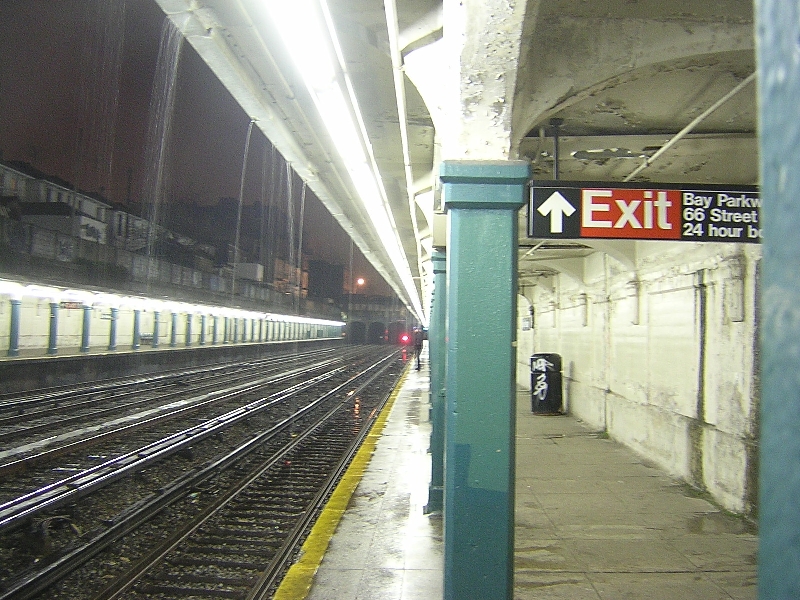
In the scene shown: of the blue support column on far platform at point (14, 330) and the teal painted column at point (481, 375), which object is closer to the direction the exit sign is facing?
the teal painted column

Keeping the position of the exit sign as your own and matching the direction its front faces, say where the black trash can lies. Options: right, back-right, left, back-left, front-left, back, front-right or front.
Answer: back

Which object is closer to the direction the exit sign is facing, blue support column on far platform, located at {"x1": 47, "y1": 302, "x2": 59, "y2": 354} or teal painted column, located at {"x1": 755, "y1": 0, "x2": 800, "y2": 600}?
the teal painted column

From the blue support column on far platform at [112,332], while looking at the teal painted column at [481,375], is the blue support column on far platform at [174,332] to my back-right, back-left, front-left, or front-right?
back-left

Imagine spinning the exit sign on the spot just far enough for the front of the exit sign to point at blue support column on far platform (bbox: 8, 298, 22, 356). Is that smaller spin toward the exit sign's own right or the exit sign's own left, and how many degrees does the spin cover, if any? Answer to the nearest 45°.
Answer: approximately 135° to the exit sign's own right

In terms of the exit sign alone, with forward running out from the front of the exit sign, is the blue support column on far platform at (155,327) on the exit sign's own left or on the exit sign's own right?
on the exit sign's own right

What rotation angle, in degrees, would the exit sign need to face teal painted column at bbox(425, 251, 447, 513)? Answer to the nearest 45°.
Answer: approximately 135° to its right

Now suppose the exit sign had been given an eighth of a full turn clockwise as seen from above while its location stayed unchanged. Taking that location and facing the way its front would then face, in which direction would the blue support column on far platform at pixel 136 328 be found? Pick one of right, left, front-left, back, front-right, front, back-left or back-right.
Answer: right

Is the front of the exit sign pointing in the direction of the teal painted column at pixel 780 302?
yes

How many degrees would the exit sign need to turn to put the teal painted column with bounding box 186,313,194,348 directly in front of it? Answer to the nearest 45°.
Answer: approximately 135° to its right

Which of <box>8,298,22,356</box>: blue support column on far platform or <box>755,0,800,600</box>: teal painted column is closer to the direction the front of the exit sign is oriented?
the teal painted column

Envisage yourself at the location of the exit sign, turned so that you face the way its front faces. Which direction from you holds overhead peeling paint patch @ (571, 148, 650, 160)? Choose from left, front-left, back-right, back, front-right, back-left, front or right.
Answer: back

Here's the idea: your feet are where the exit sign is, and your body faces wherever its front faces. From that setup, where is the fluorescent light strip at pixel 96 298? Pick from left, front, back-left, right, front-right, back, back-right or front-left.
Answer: back-right

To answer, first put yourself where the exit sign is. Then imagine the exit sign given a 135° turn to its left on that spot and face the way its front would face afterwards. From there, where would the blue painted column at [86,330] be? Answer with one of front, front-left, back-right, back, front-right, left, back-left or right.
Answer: left

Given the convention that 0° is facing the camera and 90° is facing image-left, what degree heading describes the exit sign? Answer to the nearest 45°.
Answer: approximately 0°

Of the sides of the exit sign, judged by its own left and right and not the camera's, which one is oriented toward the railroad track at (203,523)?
right
